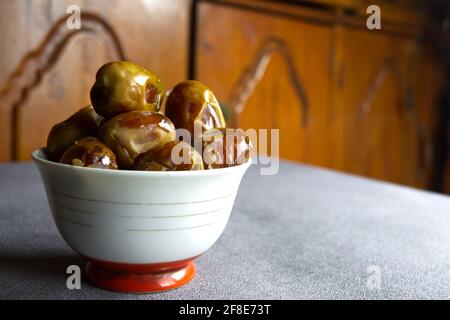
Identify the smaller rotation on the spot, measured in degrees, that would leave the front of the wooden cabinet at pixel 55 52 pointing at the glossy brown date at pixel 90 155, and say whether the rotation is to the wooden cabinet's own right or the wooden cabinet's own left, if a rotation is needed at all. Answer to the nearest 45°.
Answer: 0° — it already faces it

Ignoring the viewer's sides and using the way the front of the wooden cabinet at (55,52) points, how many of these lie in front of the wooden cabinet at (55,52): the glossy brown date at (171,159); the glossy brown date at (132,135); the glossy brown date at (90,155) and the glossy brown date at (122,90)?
4

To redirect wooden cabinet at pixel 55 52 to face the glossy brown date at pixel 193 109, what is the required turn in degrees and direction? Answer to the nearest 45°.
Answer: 0° — it already faces it

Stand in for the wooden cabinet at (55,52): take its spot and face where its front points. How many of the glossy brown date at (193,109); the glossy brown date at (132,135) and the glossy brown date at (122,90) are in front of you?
3

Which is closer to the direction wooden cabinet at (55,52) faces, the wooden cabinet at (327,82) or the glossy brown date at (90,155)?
the glossy brown date

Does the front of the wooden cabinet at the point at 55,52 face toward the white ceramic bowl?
yes

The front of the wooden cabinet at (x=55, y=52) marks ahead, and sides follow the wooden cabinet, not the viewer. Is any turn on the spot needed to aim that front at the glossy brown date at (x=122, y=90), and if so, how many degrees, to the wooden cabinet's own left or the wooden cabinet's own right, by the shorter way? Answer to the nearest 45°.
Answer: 0° — it already faces it

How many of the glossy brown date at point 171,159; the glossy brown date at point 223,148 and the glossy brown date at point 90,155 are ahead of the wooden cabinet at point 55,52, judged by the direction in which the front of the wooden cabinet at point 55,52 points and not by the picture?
3

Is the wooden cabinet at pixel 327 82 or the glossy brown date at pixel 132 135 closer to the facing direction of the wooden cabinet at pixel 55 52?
the glossy brown date

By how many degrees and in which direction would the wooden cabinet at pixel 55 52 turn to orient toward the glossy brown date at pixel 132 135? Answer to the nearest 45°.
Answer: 0° — it already faces it

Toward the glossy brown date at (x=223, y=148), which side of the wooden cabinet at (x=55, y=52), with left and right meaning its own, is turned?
front

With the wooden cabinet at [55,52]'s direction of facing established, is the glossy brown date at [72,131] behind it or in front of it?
in front

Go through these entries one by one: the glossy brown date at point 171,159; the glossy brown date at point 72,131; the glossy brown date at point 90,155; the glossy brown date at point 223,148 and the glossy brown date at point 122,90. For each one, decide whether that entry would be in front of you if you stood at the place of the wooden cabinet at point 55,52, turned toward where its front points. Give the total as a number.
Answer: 5

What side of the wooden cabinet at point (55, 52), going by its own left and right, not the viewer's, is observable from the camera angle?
front

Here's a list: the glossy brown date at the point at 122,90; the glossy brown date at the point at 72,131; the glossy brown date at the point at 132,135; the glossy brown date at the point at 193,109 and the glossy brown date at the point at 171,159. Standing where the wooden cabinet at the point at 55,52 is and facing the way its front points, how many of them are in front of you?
5

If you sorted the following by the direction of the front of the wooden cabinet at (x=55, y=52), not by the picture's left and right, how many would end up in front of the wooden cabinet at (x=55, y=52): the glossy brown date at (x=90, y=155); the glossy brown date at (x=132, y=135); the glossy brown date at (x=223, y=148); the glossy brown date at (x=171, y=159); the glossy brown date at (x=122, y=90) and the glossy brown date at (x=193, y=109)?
6
